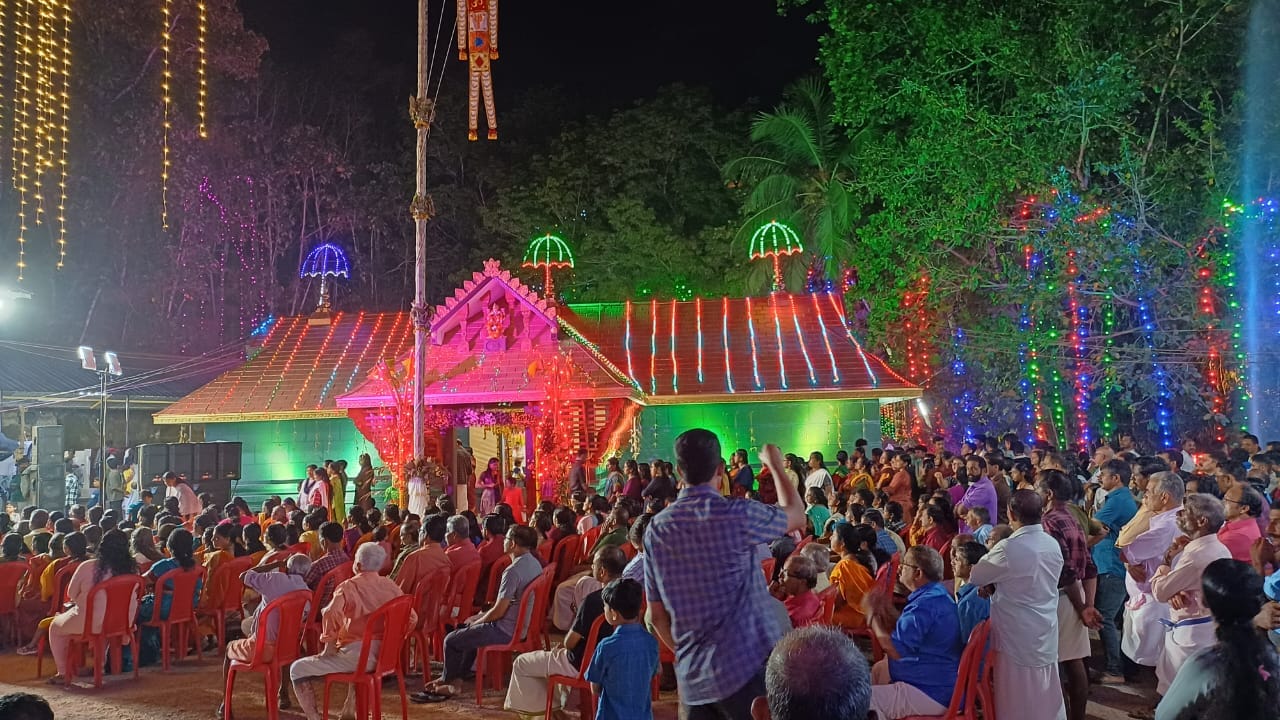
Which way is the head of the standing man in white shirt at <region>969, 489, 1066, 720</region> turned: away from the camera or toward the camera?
away from the camera

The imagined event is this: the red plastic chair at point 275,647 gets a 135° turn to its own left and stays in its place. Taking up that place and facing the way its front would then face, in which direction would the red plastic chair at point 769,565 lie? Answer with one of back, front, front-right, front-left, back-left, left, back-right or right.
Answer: left

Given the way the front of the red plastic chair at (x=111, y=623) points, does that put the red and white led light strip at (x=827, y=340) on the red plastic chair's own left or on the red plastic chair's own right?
on the red plastic chair's own right

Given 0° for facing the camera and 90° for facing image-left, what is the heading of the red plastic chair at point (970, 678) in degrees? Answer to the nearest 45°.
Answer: approximately 90°

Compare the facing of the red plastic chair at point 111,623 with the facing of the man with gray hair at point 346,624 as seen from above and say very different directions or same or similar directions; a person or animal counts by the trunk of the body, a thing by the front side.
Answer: same or similar directions

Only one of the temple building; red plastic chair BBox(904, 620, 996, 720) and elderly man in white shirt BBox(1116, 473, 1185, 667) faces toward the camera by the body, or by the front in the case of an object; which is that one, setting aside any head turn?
the temple building

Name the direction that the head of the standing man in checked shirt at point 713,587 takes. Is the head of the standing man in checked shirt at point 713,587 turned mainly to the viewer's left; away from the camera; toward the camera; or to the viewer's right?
away from the camera

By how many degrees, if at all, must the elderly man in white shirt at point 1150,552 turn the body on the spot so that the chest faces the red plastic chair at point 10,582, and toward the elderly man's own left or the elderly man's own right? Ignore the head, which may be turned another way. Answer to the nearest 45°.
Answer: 0° — they already face it

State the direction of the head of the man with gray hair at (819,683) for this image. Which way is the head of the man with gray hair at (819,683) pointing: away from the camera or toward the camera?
away from the camera

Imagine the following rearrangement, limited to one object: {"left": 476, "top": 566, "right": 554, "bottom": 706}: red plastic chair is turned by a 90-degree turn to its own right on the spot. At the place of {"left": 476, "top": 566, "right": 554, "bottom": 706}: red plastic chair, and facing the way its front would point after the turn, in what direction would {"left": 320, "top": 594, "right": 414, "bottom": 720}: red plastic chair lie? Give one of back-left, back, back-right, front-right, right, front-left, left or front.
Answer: back-left

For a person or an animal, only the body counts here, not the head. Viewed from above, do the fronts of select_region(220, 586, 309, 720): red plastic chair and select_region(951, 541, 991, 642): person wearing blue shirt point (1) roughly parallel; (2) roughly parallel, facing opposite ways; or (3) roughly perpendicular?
roughly parallel

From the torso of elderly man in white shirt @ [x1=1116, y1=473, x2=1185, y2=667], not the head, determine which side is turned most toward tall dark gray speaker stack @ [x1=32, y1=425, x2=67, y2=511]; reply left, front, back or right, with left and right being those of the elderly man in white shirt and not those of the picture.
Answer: front

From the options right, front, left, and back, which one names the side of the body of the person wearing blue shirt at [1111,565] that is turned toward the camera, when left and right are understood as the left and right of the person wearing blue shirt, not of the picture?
left

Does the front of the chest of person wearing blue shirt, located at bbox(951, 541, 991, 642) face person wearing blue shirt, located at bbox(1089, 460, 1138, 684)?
no

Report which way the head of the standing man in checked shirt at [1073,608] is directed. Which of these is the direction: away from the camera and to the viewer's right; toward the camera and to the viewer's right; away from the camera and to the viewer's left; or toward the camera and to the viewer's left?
away from the camera and to the viewer's left
